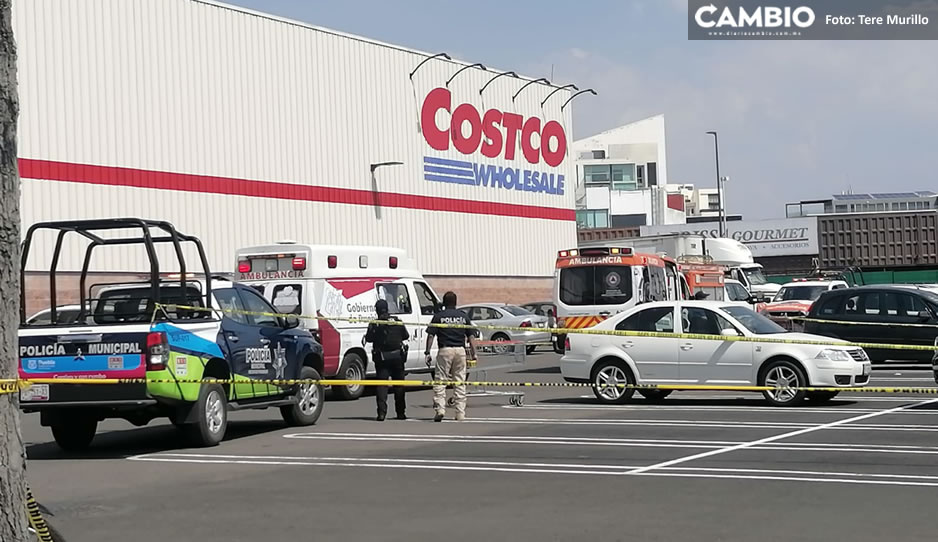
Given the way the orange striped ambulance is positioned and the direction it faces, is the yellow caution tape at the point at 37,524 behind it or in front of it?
behind

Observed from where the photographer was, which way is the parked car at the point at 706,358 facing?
facing to the right of the viewer

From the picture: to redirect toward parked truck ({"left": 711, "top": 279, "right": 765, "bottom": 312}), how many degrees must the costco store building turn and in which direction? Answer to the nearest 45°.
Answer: approximately 45° to its left

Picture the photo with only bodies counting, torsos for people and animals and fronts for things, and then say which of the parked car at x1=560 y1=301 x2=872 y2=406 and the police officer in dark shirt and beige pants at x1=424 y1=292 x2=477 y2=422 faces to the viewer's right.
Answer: the parked car

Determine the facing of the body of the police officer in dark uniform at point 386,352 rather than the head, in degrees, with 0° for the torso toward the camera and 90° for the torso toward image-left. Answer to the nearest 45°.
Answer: approximately 180°

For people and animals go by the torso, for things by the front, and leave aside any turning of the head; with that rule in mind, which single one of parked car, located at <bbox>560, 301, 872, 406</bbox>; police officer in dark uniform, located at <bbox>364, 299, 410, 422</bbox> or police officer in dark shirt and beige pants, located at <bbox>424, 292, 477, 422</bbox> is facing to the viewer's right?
the parked car
